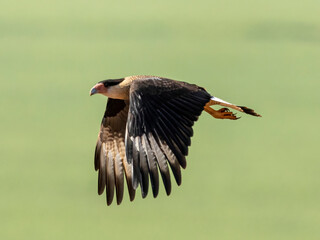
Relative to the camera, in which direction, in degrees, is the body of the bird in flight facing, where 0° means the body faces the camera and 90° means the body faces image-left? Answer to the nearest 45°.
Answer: approximately 90°
